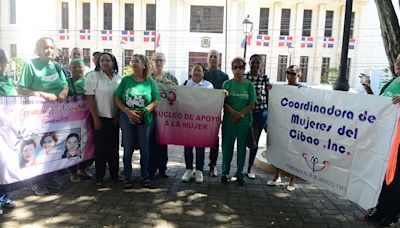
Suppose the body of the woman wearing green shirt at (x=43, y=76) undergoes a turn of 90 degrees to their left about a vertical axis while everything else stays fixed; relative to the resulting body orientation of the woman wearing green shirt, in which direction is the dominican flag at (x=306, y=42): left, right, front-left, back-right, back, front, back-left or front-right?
front

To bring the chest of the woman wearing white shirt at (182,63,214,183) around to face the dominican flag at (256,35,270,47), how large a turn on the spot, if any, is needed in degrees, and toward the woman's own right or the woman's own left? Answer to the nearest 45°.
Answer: approximately 180°

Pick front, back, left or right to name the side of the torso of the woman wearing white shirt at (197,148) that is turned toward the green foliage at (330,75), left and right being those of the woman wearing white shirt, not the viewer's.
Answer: back

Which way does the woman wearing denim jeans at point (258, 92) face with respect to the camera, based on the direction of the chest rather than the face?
toward the camera

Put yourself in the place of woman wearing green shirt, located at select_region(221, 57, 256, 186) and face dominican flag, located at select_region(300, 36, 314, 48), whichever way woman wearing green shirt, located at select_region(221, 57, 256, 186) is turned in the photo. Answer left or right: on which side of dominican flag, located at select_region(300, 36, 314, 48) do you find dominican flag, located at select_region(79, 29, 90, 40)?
left

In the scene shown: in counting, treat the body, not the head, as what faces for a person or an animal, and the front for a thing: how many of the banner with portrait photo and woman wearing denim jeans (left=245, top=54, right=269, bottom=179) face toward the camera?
2

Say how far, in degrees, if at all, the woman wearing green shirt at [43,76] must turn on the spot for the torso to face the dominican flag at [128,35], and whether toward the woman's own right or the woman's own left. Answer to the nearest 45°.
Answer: approximately 135° to the woman's own left

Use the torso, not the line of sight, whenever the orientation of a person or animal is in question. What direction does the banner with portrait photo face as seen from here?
toward the camera

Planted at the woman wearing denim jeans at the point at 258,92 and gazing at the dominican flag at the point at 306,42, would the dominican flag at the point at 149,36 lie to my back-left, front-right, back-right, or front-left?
front-left

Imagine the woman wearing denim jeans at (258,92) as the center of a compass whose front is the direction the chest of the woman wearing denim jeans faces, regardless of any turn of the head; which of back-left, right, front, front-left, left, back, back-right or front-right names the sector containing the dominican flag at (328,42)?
back

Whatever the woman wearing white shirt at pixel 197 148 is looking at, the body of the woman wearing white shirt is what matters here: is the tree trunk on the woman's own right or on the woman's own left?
on the woman's own left
